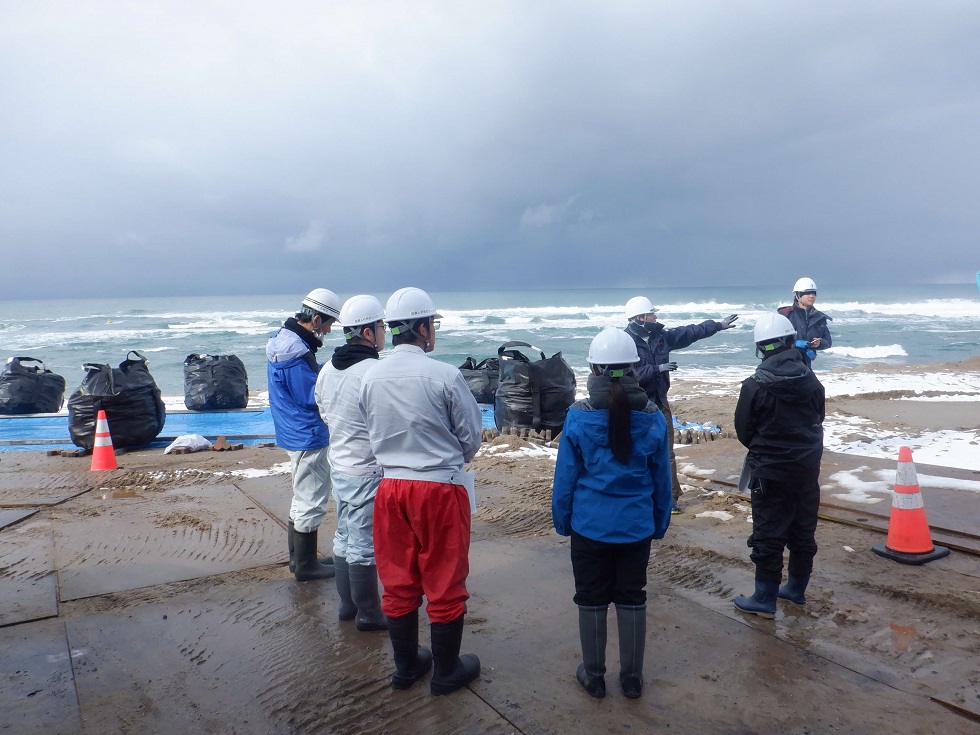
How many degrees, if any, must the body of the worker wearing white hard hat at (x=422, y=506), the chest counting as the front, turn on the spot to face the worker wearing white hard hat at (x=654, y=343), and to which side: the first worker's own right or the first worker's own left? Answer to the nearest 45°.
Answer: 0° — they already face them

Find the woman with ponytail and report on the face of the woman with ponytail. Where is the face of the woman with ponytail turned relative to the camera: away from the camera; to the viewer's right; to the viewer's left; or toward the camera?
away from the camera

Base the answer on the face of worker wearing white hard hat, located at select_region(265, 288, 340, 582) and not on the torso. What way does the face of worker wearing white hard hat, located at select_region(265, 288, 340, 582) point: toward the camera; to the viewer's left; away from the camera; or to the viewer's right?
to the viewer's right

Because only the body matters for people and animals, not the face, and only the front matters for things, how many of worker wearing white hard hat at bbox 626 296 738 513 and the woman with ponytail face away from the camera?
1

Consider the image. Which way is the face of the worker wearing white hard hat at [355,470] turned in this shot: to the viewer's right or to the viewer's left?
to the viewer's right

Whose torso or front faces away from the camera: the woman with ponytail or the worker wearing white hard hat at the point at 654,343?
the woman with ponytail

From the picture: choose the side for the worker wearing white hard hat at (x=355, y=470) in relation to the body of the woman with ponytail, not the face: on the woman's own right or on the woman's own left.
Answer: on the woman's own left

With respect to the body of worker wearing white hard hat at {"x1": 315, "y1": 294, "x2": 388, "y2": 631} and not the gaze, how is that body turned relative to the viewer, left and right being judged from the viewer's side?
facing away from the viewer and to the right of the viewer

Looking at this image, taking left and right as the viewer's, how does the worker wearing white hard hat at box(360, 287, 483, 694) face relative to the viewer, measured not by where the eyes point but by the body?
facing away from the viewer and to the right of the viewer

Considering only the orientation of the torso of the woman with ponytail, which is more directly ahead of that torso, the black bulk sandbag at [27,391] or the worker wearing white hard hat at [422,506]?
the black bulk sandbag
